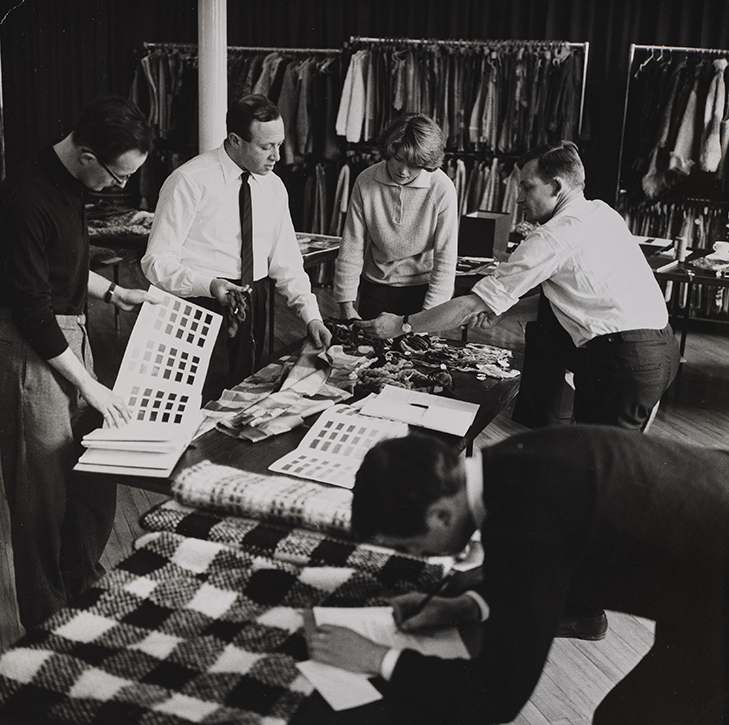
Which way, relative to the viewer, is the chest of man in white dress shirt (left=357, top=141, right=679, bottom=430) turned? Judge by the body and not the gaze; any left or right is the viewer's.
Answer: facing to the left of the viewer

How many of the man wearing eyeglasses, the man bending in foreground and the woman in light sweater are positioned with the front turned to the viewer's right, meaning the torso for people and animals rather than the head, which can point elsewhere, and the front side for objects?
1

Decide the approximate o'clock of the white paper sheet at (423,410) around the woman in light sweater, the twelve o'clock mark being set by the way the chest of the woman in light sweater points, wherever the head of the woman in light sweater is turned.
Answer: The white paper sheet is roughly at 12 o'clock from the woman in light sweater.

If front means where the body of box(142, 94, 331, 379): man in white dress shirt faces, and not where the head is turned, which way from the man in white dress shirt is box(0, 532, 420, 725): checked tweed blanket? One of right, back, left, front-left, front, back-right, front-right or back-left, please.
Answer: front-right

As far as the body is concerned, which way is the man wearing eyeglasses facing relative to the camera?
to the viewer's right

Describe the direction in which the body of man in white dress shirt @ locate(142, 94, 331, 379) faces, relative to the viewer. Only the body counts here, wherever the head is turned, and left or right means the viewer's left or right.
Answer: facing the viewer and to the right of the viewer

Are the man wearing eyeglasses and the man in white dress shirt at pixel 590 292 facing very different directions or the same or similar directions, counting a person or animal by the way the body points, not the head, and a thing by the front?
very different directions

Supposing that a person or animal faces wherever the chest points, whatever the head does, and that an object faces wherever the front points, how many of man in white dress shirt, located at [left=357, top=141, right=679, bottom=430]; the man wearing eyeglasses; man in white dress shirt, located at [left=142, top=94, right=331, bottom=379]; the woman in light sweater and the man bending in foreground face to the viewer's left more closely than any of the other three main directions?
2

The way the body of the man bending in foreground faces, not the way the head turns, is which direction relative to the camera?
to the viewer's left

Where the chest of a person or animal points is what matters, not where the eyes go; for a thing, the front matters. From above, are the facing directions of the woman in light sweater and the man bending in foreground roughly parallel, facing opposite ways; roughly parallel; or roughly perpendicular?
roughly perpendicular

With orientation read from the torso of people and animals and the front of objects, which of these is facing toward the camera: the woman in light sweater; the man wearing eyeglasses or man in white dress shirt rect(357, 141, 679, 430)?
the woman in light sweater
